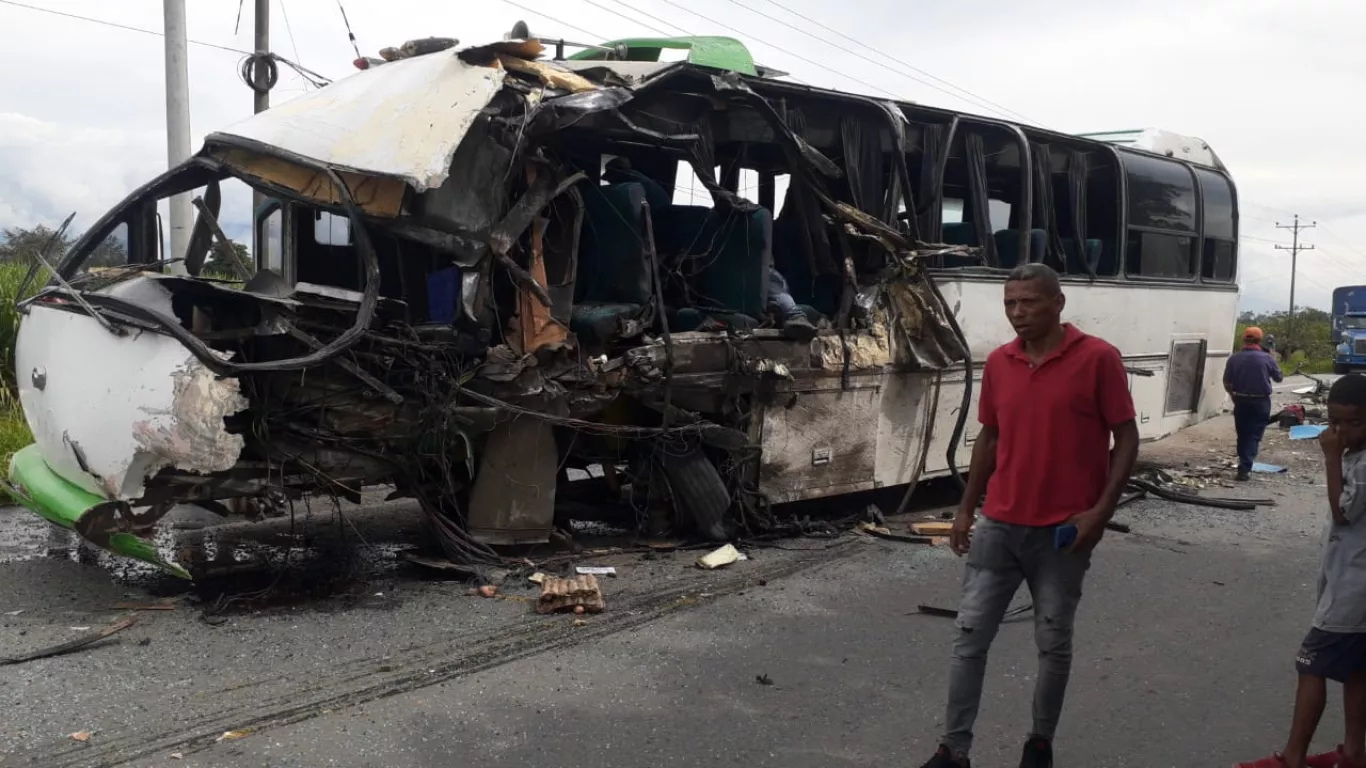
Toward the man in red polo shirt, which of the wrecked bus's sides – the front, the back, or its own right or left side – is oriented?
left

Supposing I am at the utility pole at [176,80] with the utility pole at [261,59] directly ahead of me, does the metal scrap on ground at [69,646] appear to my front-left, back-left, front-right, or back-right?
back-right

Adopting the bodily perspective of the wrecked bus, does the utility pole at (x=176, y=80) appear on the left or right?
on its right

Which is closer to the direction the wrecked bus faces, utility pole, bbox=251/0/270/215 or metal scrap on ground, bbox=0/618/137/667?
the metal scrap on ground

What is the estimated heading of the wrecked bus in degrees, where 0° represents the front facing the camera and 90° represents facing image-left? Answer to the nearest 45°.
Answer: approximately 45°

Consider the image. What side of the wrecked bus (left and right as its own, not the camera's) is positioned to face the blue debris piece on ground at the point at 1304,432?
back
